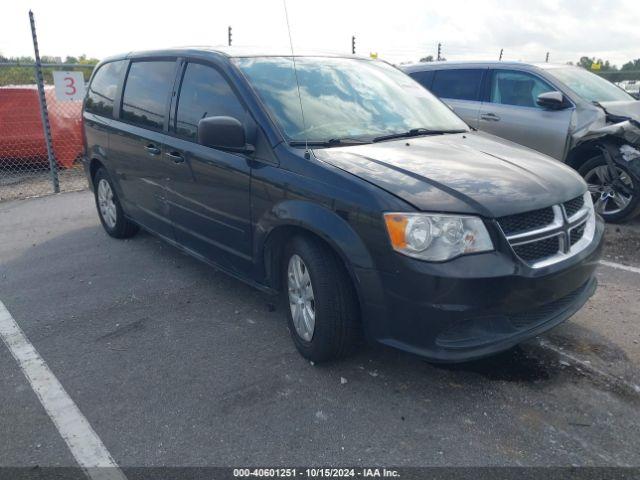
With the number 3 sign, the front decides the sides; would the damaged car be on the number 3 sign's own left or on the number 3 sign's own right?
on the number 3 sign's own left

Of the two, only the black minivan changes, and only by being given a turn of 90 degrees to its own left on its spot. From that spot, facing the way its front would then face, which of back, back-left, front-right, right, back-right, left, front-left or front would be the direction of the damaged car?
front

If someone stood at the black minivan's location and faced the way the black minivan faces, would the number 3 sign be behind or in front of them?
behind

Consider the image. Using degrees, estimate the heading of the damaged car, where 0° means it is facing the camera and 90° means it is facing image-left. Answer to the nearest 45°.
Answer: approximately 315°

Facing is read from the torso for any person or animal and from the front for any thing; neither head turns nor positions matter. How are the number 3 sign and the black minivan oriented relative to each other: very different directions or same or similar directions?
same or similar directions

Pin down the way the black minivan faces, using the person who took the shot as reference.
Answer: facing the viewer and to the right of the viewer

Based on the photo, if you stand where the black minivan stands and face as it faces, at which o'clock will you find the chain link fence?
The chain link fence is roughly at 6 o'clock from the black minivan.

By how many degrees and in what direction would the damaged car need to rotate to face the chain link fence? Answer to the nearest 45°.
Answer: approximately 135° to its right

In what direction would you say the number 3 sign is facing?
toward the camera
